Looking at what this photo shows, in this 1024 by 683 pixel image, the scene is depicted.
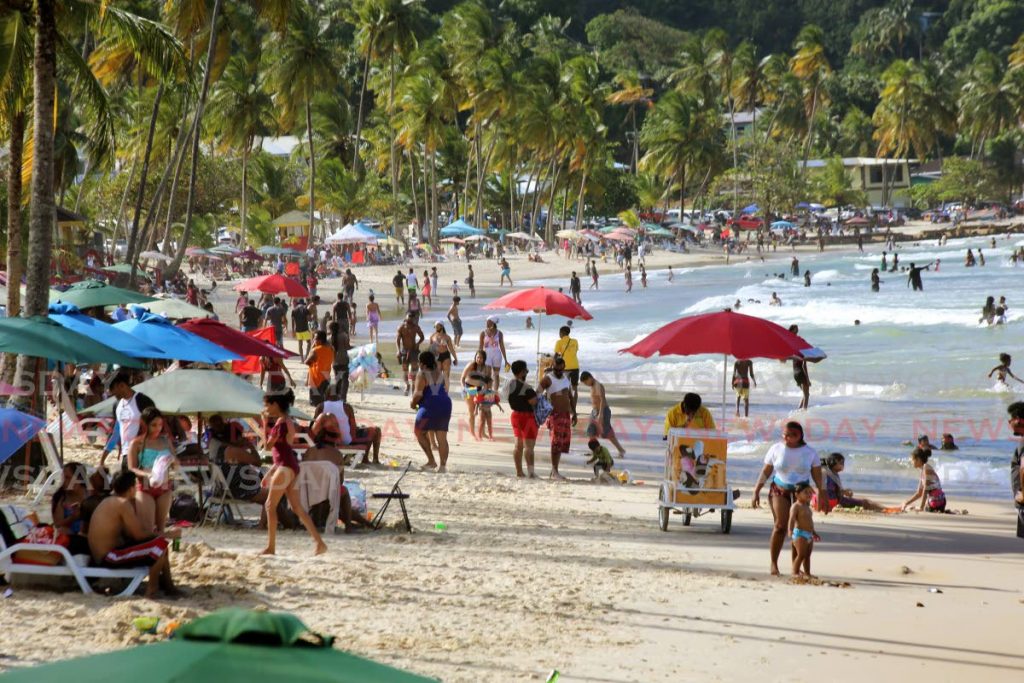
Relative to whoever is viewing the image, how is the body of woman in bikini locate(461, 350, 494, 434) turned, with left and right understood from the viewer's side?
facing the viewer and to the right of the viewer

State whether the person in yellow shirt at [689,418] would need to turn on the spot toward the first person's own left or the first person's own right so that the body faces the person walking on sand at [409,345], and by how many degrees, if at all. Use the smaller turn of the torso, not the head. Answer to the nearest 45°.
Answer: approximately 135° to the first person's own right

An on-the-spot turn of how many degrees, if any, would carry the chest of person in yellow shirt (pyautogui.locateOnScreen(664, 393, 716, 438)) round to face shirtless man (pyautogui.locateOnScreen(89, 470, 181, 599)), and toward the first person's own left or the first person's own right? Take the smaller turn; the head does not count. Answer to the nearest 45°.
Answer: approximately 45° to the first person's own right

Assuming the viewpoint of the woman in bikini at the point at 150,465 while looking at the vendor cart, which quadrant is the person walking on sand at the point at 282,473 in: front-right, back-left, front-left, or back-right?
front-right

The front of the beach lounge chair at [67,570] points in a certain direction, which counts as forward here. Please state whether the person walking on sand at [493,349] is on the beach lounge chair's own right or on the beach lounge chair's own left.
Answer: on the beach lounge chair's own left

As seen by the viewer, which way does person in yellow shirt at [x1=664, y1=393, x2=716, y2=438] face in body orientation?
toward the camera

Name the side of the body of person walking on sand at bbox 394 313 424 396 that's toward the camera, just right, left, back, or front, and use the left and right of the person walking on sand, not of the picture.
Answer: front

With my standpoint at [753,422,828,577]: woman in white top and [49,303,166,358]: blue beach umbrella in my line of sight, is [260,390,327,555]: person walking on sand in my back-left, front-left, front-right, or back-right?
front-left

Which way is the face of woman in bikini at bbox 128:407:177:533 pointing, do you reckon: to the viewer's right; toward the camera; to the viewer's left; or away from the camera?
toward the camera

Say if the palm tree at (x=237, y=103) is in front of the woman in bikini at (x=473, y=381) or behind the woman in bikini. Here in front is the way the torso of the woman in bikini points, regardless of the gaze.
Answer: behind

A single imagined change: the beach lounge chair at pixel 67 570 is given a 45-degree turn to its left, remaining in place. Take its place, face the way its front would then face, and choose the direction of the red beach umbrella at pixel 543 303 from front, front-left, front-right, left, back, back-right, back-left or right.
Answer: front

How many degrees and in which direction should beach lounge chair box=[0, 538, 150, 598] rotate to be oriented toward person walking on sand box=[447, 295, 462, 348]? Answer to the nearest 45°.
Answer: approximately 45° to its left

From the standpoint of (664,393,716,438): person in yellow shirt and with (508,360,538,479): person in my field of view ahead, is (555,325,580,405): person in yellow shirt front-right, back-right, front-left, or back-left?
front-right

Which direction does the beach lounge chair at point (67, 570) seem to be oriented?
to the viewer's right

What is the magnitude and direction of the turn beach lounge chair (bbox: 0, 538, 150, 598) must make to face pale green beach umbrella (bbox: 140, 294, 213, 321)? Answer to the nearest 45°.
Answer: approximately 90° to its left

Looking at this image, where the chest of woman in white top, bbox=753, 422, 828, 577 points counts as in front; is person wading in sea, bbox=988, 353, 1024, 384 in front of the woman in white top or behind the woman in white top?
behind
